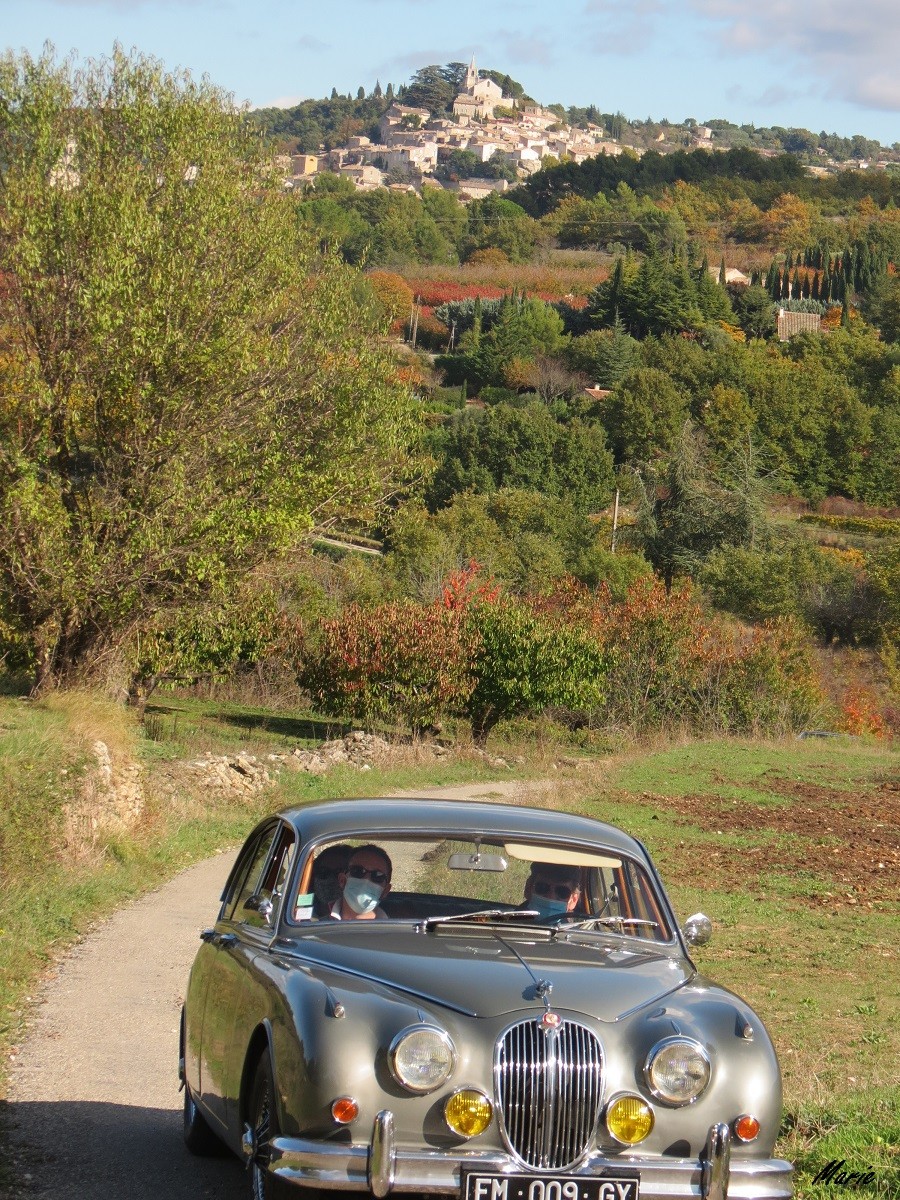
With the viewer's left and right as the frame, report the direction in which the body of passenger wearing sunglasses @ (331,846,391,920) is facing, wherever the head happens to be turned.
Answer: facing the viewer

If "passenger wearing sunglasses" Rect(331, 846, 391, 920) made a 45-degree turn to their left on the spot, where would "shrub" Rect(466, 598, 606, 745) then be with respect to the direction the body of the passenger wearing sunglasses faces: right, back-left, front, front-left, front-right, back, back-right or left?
back-left

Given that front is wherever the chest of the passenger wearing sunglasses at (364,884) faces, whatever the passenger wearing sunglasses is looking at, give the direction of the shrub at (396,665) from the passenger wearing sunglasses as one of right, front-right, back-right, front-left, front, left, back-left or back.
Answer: back

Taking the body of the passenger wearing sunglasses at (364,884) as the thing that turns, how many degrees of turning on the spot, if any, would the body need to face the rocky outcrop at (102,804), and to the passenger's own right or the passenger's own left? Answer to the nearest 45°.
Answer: approximately 180°

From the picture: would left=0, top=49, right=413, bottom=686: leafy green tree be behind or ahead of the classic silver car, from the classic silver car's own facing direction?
behind

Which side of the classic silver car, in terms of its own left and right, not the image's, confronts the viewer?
front

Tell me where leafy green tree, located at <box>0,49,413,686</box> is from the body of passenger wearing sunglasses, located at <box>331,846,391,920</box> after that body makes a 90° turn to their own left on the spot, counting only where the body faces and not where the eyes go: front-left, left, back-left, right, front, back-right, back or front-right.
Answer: left

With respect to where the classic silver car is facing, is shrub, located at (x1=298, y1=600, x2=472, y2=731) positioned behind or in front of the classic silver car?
behind
